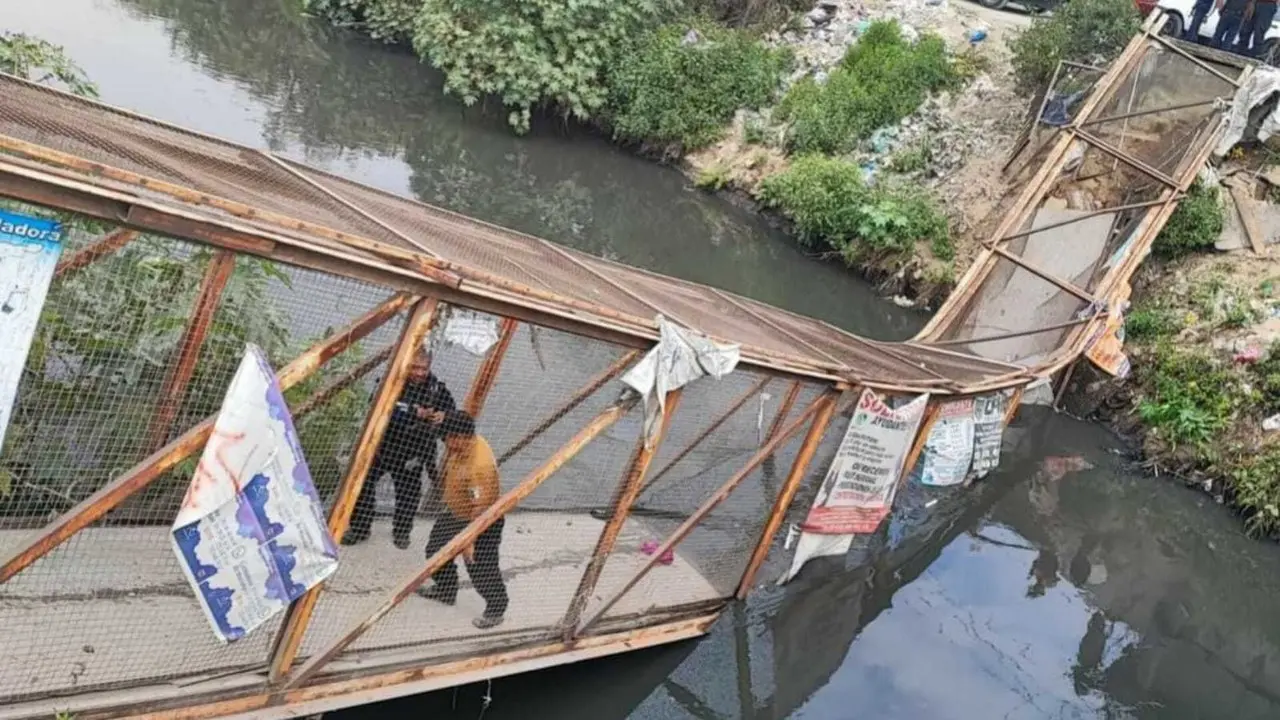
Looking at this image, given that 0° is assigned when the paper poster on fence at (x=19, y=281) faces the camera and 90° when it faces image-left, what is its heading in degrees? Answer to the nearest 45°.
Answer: approximately 0°

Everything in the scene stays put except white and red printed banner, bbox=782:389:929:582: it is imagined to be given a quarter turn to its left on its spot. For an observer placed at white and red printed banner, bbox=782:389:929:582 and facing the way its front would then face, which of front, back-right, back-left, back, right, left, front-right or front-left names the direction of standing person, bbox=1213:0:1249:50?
left

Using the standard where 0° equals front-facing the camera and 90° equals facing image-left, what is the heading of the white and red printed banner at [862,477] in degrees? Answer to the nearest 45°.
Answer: approximately 0°

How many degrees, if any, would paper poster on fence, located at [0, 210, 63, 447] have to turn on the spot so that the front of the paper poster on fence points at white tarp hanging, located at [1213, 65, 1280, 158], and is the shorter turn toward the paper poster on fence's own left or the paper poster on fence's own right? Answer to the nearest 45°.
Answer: approximately 135° to the paper poster on fence's own left

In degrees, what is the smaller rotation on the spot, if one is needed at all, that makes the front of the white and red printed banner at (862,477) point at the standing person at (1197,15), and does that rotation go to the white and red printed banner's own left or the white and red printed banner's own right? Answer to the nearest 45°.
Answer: approximately 180°
